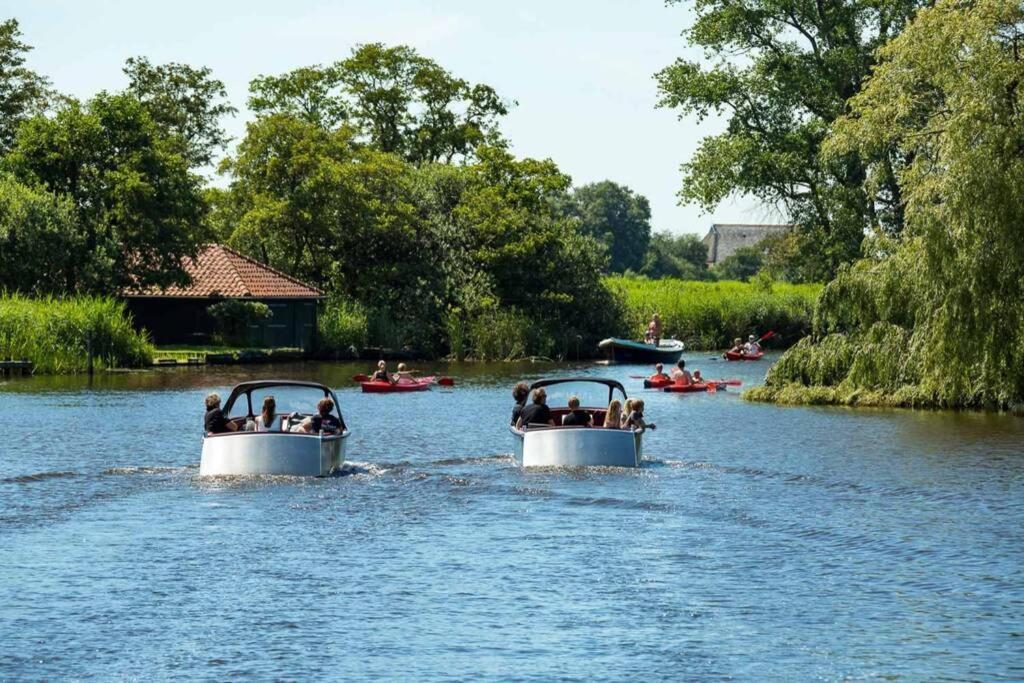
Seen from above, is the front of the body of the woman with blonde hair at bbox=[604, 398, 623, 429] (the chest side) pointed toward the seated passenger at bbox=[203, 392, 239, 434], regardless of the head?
no

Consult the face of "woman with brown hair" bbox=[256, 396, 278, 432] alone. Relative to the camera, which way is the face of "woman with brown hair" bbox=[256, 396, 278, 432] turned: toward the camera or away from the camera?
away from the camera

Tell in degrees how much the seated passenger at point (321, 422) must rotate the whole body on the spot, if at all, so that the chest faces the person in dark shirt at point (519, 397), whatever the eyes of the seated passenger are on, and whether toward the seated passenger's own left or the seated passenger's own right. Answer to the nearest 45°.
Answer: approximately 45° to the seated passenger's own right

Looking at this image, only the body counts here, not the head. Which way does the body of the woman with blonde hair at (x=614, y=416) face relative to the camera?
away from the camera

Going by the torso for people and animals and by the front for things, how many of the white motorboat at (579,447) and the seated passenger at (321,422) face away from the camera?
2

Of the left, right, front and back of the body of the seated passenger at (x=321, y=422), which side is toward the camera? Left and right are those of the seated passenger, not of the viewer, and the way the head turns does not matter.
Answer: back

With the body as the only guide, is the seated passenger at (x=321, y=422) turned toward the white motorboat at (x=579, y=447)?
no

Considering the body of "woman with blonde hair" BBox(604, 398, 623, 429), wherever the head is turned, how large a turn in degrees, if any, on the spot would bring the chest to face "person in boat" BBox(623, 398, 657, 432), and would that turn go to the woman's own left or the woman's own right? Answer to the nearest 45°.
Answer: approximately 45° to the woman's own right

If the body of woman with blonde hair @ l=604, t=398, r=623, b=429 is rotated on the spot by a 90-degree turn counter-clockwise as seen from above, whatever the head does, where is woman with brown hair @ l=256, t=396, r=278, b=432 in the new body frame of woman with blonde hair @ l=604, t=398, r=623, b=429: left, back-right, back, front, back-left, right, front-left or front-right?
front

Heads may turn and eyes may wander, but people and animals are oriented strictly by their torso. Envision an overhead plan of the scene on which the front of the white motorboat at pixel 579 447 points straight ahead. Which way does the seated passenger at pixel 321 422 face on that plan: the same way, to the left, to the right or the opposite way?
the same way

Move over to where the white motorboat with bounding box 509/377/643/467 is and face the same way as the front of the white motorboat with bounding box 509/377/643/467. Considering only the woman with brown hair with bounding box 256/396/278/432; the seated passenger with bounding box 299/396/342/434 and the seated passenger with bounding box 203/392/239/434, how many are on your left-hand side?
3

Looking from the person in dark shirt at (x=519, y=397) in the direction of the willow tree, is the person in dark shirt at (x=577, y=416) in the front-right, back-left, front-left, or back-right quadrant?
front-right

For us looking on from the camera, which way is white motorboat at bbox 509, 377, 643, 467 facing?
facing away from the viewer

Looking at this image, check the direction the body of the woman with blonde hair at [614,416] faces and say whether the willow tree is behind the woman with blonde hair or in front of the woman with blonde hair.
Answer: in front

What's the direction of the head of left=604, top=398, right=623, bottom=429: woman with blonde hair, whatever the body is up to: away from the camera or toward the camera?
away from the camera

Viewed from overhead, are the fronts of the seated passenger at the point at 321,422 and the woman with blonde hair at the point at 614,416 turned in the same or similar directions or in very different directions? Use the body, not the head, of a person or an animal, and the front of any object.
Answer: same or similar directions
